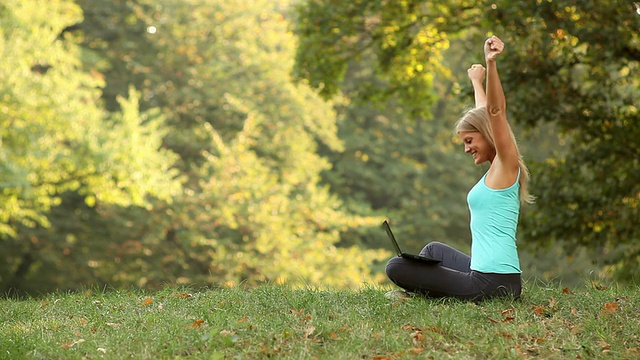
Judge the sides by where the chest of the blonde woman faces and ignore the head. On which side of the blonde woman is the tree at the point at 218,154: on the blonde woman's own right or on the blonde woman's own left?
on the blonde woman's own right

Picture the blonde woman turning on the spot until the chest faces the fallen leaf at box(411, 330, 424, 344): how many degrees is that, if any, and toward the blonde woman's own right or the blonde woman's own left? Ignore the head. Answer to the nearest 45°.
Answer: approximately 45° to the blonde woman's own left

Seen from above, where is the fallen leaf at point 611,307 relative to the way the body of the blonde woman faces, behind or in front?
behind

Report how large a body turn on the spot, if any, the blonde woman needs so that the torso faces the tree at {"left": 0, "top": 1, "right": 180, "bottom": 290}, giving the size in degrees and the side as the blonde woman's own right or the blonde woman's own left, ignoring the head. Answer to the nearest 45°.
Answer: approximately 45° to the blonde woman's own right

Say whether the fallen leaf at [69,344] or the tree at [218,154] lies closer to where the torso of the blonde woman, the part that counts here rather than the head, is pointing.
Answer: the fallen leaf

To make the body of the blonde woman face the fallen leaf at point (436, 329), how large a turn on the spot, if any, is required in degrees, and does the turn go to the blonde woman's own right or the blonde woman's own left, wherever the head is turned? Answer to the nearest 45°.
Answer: approximately 45° to the blonde woman's own left

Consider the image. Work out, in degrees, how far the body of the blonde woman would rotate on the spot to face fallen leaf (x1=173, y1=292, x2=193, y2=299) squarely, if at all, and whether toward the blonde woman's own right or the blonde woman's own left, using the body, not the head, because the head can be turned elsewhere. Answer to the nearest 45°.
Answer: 0° — they already face it

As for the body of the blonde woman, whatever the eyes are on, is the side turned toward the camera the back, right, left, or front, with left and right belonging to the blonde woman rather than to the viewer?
left

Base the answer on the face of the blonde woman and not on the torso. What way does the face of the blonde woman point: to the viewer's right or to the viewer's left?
to the viewer's left
